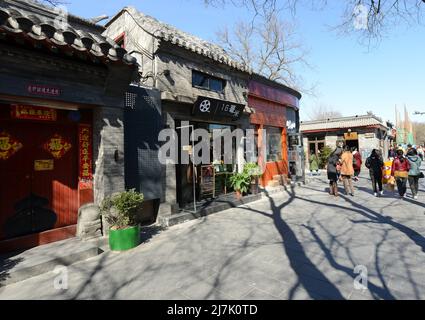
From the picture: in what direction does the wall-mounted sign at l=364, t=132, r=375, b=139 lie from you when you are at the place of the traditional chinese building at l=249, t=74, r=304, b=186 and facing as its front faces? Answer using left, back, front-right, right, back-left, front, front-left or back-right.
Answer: left

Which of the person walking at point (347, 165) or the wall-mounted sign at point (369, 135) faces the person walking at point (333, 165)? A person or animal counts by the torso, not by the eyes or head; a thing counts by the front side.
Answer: the wall-mounted sign

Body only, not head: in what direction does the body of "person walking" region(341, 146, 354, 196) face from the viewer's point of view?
away from the camera

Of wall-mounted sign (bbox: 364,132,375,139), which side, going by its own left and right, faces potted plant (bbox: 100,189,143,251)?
front

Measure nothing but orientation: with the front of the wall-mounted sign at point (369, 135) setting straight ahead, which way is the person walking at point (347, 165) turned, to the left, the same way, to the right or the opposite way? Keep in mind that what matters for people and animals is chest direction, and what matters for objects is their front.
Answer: the opposite way

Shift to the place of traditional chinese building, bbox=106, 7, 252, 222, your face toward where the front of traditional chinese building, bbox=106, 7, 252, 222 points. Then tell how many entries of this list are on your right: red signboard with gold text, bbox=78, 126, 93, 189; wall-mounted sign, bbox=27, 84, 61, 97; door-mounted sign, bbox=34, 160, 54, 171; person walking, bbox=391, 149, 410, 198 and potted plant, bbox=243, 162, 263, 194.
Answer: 3

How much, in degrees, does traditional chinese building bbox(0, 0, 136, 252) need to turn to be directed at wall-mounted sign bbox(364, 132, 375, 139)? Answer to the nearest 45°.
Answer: approximately 45° to its left

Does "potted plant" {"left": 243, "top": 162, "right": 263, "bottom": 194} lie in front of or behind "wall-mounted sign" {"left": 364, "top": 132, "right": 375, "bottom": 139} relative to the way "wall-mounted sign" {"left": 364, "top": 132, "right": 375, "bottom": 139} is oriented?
in front

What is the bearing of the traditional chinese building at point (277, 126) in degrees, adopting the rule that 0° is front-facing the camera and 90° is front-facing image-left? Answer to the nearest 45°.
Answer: approximately 315°

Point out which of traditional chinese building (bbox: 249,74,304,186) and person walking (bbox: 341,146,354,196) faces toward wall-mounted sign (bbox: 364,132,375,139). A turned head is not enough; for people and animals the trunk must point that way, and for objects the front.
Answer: the person walking

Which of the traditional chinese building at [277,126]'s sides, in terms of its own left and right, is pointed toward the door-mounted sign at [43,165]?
right

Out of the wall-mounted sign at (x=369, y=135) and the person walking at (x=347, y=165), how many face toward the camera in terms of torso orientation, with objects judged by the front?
1

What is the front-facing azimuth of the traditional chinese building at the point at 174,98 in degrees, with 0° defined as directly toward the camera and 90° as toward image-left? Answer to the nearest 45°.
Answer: approximately 315°

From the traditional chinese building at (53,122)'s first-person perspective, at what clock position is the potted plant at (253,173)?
The potted plant is roughly at 10 o'clock from the traditional chinese building.
